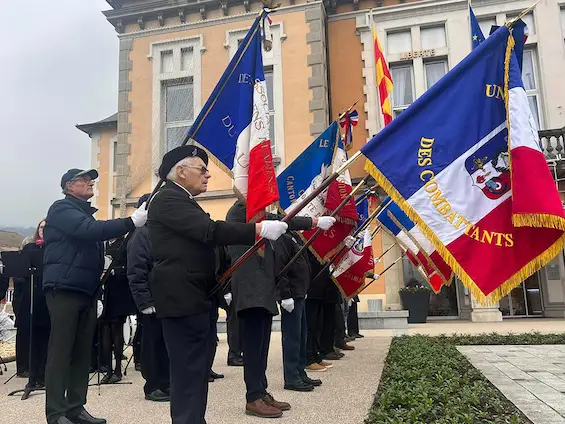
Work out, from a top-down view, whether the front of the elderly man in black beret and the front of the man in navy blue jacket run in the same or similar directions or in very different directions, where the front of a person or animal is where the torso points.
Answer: same or similar directions

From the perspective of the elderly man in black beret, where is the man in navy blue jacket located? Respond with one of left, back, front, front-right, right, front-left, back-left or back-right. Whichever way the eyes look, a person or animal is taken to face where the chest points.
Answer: back-left

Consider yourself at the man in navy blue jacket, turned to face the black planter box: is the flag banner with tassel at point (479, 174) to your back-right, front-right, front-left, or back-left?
front-right

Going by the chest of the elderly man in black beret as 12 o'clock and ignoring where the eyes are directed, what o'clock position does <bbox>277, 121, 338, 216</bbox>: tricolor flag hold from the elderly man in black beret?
The tricolor flag is roughly at 10 o'clock from the elderly man in black beret.

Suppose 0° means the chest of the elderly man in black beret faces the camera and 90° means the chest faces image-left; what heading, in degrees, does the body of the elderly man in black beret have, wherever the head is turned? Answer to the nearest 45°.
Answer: approximately 270°

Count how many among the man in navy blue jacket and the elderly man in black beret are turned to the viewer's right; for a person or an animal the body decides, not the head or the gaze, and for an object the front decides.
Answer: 2

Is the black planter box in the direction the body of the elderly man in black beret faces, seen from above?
no

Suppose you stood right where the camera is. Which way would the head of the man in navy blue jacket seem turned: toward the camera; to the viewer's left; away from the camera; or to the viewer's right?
to the viewer's right

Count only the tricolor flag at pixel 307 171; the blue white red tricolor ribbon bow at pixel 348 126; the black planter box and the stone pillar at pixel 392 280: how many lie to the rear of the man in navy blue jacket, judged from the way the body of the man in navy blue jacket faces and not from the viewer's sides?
0

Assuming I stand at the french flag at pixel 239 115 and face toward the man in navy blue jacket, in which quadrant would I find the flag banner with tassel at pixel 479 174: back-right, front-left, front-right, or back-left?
back-left

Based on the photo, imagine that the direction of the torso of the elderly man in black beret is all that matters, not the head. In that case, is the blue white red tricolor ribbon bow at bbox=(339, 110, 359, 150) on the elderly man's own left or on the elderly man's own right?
on the elderly man's own left

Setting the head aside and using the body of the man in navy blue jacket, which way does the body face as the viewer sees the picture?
to the viewer's right

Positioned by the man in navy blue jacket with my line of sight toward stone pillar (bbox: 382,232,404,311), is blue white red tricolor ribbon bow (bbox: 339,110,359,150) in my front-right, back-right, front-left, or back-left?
front-right

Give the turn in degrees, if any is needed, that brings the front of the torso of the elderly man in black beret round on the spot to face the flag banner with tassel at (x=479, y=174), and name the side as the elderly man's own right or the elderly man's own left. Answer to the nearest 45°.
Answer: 0° — they already face it

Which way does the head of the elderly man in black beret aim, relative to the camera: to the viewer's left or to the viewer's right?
to the viewer's right
